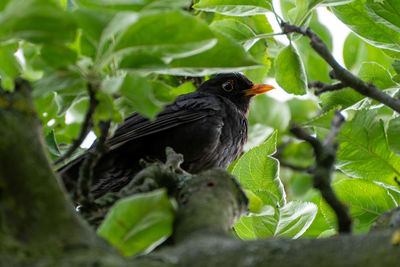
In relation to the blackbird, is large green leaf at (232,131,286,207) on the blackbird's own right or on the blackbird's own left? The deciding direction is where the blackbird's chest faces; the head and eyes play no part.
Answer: on the blackbird's own right

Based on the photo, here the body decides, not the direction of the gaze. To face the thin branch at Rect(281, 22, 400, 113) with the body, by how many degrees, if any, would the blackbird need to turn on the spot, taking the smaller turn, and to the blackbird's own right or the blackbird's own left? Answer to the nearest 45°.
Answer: approximately 45° to the blackbird's own right

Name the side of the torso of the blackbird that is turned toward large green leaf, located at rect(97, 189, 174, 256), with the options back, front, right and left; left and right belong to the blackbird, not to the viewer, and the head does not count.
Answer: right

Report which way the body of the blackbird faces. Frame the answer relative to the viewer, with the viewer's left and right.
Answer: facing to the right of the viewer

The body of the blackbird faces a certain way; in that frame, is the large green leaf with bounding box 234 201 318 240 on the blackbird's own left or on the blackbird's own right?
on the blackbird's own right
